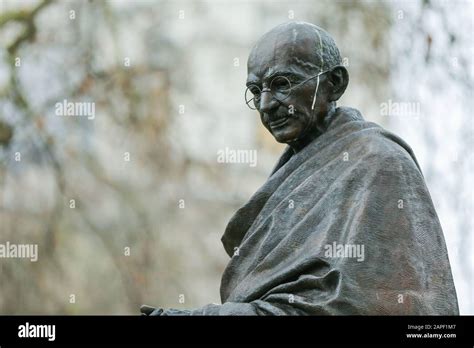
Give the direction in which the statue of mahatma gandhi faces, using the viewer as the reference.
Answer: facing the viewer and to the left of the viewer
